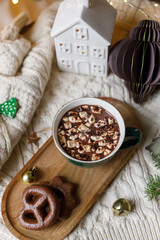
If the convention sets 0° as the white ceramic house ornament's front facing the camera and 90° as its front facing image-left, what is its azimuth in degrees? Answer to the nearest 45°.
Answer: approximately 0°
